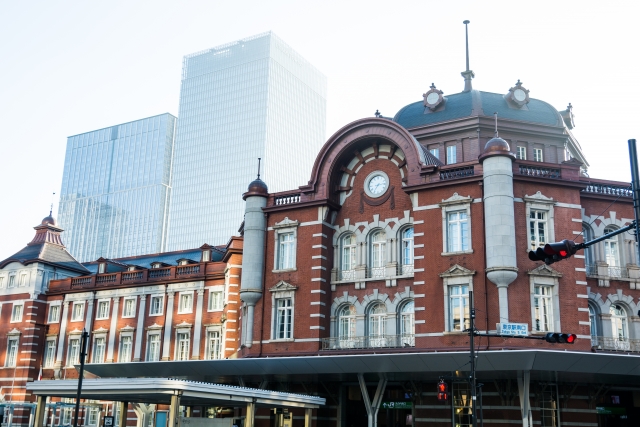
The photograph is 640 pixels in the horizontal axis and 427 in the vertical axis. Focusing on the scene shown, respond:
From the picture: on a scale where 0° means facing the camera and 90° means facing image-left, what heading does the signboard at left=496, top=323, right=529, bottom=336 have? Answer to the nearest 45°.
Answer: approximately 0°

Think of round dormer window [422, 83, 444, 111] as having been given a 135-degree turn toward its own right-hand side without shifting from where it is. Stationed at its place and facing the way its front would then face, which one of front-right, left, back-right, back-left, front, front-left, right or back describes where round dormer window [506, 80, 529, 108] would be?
right

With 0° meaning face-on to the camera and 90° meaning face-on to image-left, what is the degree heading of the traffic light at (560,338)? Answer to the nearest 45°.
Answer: approximately 0°
